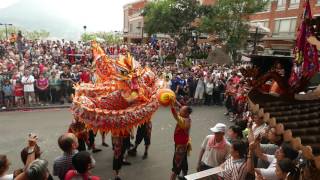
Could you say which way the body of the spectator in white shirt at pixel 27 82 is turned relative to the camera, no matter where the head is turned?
toward the camera

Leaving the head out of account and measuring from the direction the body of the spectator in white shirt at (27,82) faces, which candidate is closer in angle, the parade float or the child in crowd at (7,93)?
the parade float

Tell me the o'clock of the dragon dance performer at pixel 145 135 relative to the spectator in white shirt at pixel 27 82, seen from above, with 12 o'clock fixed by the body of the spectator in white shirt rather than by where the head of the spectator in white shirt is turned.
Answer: The dragon dance performer is roughly at 11 o'clock from the spectator in white shirt.

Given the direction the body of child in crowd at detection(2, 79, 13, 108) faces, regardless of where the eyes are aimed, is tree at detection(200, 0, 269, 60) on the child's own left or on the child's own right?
on the child's own left

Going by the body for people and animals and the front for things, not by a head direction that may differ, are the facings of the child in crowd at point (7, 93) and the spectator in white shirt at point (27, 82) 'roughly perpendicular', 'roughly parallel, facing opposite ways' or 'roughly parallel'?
roughly parallel

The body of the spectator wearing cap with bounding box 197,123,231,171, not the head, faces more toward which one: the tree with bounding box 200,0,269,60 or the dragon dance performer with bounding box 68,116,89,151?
the dragon dance performer

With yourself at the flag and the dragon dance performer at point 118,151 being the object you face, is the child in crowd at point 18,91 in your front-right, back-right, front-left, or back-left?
front-right

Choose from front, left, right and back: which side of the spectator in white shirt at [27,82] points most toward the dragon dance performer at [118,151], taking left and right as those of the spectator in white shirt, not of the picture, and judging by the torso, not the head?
front

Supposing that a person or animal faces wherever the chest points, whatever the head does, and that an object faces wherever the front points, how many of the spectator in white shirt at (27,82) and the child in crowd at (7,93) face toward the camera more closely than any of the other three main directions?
2

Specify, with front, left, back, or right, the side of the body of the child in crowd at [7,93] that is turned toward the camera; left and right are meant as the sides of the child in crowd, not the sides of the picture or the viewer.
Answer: front

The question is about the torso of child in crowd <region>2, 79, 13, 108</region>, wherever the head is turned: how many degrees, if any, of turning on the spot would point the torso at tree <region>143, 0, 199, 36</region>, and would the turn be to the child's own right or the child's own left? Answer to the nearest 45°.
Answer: approximately 135° to the child's own left

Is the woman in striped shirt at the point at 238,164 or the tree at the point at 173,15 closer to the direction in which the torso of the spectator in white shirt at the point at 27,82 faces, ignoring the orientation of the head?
the woman in striped shirt
